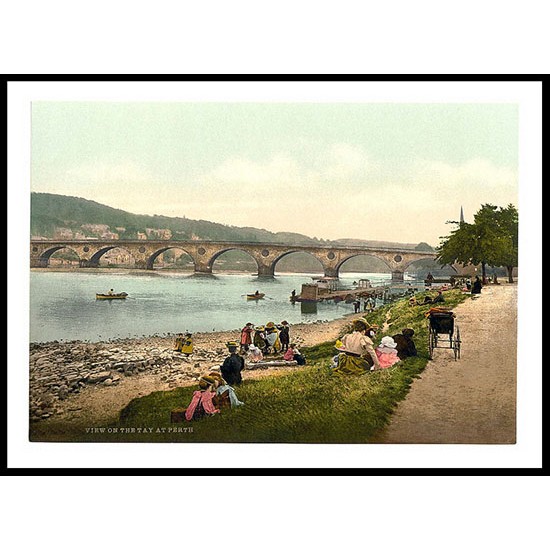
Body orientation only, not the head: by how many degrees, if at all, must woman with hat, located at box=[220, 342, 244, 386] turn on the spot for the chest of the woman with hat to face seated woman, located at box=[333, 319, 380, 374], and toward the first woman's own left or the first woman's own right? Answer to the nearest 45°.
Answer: approximately 90° to the first woman's own right

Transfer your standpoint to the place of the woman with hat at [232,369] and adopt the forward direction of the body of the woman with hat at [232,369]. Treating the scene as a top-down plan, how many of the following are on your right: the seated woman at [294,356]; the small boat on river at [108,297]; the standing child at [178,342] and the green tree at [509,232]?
2

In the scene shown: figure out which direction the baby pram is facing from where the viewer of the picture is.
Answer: facing away from the viewer

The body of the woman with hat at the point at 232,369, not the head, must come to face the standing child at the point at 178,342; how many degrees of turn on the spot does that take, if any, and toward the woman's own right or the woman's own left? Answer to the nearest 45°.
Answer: approximately 90° to the woman's own left

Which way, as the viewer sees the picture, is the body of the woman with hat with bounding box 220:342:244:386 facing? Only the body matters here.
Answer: away from the camera

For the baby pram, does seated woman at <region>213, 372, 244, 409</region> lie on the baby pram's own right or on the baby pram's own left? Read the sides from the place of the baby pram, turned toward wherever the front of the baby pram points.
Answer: on the baby pram's own left
